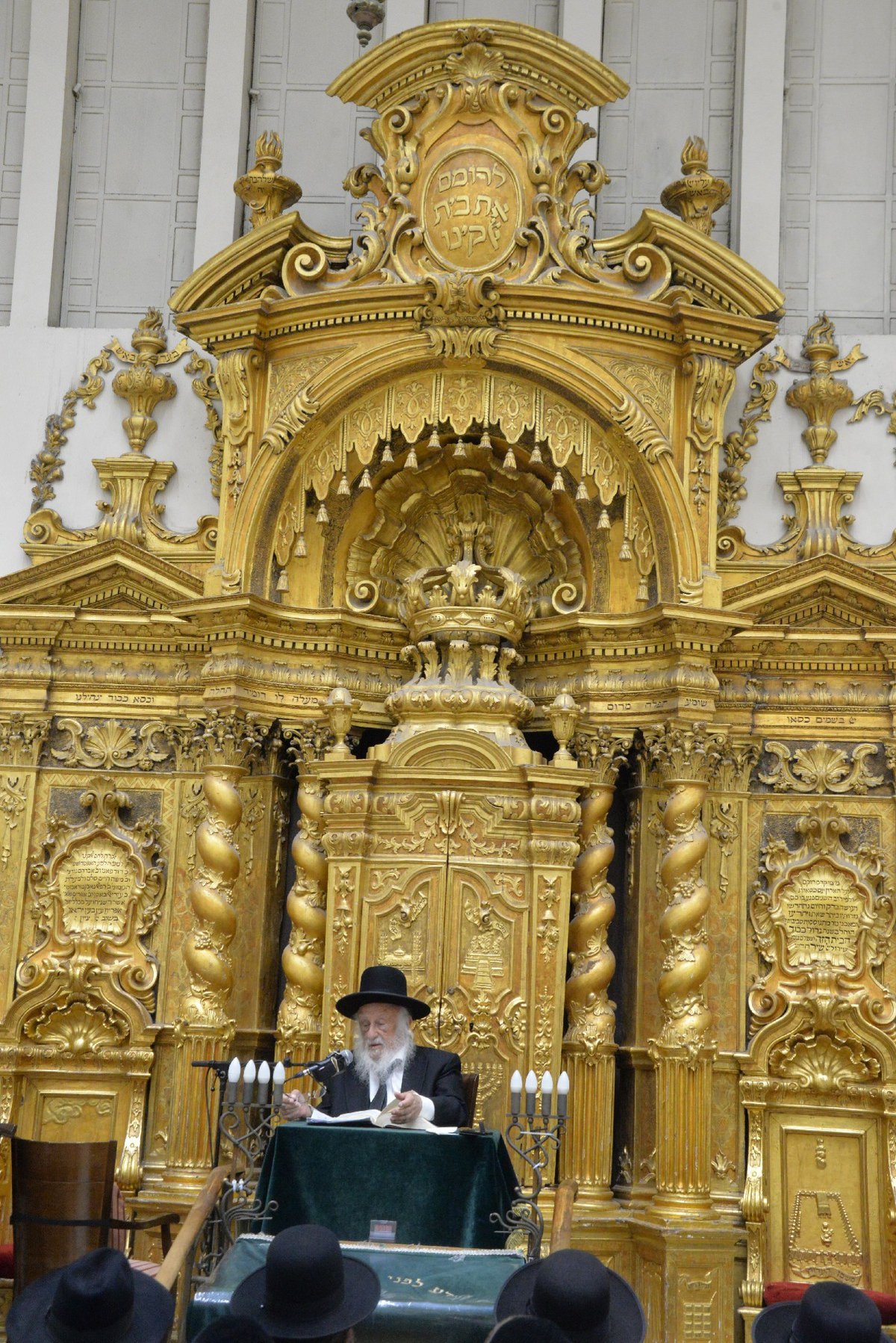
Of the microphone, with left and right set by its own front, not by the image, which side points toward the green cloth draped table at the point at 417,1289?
right

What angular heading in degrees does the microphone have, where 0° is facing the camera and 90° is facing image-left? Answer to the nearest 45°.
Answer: approximately 270°

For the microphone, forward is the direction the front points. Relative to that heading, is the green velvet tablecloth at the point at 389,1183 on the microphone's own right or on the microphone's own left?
on the microphone's own right

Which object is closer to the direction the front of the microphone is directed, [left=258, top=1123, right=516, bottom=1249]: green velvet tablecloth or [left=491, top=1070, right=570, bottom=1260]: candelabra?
the candelabra

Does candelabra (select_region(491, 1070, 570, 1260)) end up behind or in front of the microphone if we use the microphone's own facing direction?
in front
